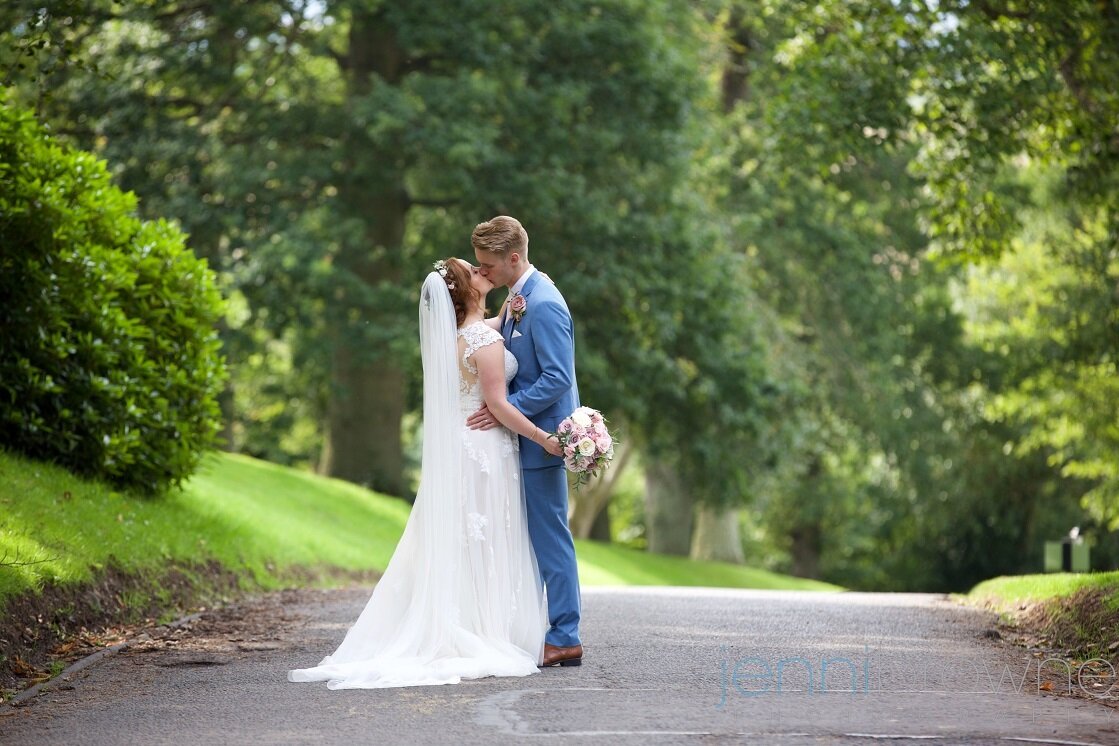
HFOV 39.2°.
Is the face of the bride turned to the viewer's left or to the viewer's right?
to the viewer's right

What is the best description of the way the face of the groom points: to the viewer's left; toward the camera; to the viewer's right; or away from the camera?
to the viewer's left

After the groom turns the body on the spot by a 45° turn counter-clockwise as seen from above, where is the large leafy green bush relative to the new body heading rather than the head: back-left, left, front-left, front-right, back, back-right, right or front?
right

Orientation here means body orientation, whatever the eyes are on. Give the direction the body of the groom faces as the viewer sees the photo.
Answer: to the viewer's left
